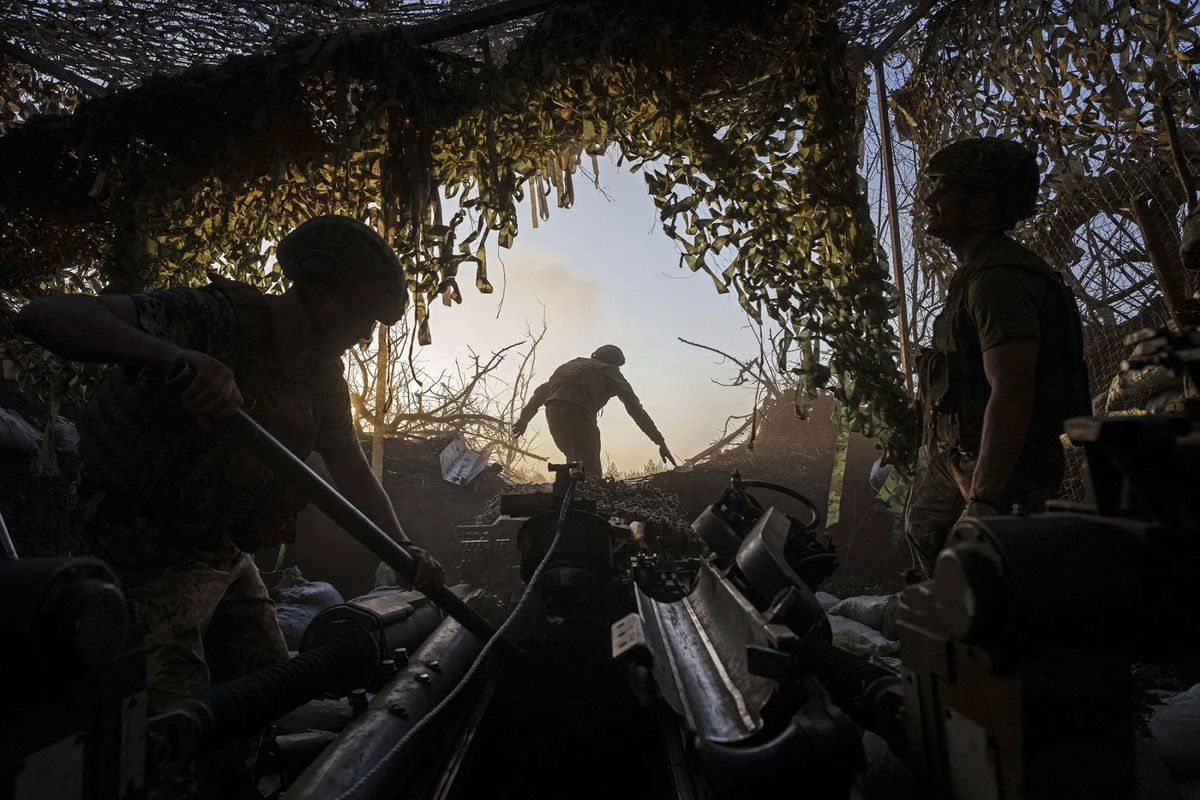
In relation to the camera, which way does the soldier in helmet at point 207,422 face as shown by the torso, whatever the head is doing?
to the viewer's right

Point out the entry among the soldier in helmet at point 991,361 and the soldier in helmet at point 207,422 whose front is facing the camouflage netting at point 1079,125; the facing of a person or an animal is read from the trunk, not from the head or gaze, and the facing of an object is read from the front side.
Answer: the soldier in helmet at point 207,422

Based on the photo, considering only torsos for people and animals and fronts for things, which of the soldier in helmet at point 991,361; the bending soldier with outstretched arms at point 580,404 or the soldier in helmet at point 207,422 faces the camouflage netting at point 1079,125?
the soldier in helmet at point 207,422

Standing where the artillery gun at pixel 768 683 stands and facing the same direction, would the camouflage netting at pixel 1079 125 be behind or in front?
in front

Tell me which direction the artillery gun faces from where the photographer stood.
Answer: facing away from the viewer

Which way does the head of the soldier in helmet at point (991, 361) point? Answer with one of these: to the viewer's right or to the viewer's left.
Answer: to the viewer's left

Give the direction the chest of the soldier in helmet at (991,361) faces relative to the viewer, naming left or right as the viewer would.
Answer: facing to the left of the viewer

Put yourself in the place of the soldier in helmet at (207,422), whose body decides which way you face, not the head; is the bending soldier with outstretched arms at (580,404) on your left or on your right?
on your left

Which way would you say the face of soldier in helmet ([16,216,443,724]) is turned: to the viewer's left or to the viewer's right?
to the viewer's right

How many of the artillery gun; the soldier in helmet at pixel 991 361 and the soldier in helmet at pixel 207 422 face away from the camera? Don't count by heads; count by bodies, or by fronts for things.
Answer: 1

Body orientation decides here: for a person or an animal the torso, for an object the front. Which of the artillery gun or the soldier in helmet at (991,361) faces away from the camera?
the artillery gun

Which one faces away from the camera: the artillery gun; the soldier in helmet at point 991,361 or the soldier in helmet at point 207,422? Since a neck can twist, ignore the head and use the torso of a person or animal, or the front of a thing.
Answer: the artillery gun
